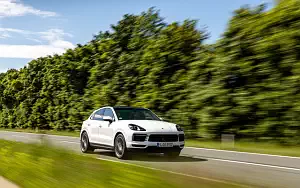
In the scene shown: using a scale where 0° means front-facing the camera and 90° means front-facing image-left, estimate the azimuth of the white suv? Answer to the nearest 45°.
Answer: approximately 315°
